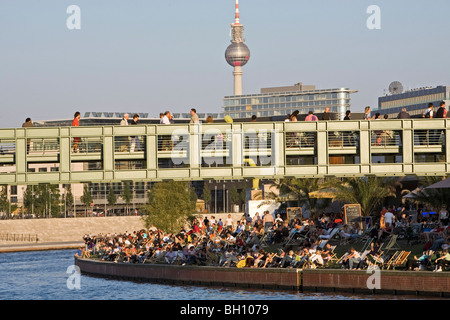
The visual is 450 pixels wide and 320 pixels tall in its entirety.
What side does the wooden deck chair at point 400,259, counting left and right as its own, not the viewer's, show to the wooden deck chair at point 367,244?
right

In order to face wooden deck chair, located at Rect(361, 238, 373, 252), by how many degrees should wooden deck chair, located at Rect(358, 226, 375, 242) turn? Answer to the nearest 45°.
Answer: approximately 45° to its left

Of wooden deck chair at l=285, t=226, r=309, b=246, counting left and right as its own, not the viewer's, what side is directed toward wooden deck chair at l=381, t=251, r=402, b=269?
left

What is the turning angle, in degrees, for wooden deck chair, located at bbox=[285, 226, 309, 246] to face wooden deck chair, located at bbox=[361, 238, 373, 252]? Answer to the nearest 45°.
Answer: approximately 90° to its left

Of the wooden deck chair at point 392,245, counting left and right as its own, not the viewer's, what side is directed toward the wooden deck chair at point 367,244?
right

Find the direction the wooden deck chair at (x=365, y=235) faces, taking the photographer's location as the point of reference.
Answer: facing the viewer and to the left of the viewer

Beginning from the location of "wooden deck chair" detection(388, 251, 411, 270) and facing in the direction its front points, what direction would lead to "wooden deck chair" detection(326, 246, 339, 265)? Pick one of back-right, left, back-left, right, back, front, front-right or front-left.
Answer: right
